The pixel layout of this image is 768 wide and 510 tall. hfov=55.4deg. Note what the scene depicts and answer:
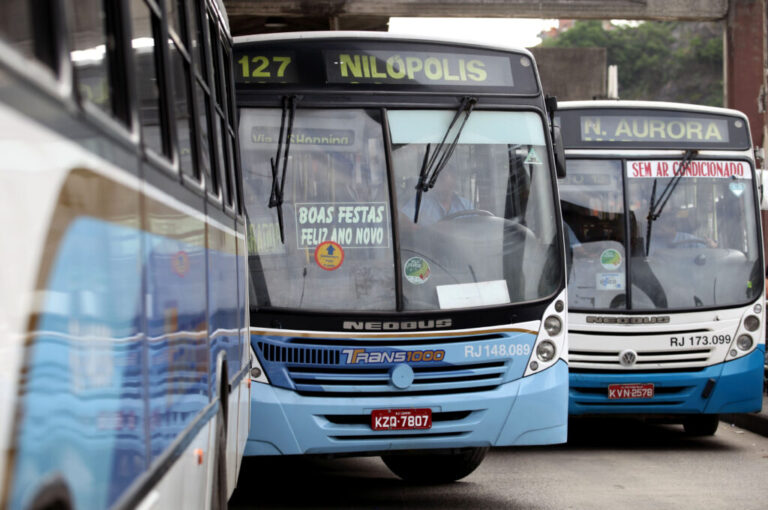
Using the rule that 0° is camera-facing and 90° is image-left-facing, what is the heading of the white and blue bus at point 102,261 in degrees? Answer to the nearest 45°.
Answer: approximately 45°

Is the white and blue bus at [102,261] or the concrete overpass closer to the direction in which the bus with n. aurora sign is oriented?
the white and blue bus

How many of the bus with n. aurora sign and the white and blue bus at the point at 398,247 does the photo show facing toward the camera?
2

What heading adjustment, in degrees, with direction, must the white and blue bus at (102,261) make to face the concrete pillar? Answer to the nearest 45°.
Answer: approximately 180°

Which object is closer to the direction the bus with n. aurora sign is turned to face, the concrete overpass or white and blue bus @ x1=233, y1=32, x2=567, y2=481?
the white and blue bus

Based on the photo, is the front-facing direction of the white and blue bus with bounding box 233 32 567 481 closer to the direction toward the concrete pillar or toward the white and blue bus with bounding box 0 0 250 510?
the white and blue bus

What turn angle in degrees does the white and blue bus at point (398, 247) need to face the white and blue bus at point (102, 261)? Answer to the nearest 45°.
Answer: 0° — it already faces it

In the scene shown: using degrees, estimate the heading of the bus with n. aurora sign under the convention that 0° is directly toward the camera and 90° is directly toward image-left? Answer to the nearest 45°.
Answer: approximately 0°

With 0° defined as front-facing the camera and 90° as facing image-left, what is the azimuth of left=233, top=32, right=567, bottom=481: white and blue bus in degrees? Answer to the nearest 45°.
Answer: approximately 0°

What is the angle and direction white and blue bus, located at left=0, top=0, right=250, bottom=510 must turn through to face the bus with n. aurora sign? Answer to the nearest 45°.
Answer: approximately 180°
